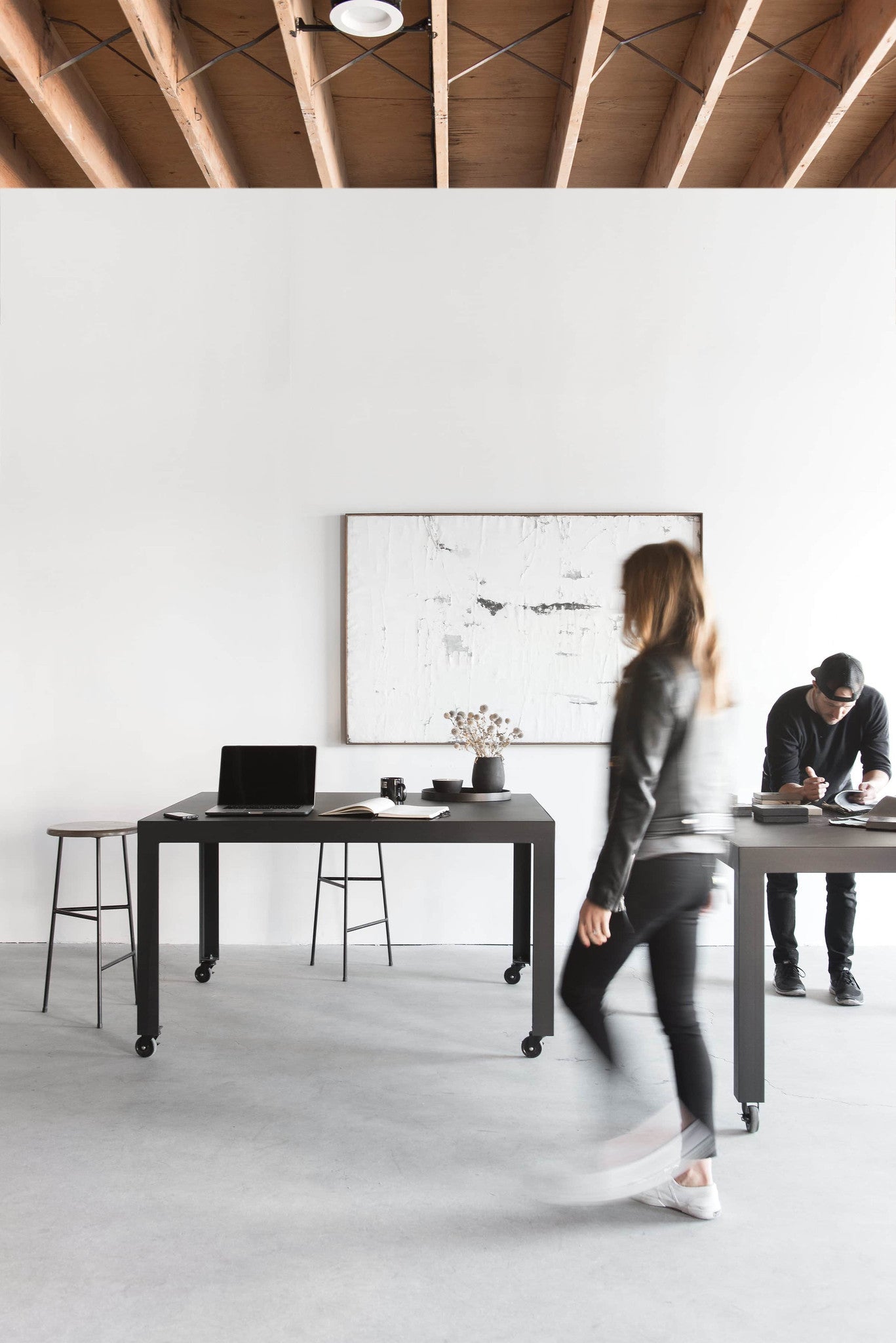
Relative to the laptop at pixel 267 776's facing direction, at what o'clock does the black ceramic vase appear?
The black ceramic vase is roughly at 9 o'clock from the laptop.

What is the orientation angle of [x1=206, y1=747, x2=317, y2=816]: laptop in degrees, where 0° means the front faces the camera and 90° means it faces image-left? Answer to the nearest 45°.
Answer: approximately 0°

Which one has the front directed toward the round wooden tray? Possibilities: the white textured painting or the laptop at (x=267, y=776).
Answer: the white textured painting

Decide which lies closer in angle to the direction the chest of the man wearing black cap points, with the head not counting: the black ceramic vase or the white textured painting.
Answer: the black ceramic vase

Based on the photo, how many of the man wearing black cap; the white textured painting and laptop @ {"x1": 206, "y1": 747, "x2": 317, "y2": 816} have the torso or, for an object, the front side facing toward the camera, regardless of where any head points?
3

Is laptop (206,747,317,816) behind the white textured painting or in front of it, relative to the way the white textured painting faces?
in front

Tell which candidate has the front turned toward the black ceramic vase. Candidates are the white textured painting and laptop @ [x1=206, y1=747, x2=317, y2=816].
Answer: the white textured painting

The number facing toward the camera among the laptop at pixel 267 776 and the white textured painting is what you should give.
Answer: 2

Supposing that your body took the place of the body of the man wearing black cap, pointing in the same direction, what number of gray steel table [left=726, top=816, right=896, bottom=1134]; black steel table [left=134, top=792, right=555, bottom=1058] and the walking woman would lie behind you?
0

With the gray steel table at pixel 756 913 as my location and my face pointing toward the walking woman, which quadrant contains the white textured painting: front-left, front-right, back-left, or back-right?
back-right

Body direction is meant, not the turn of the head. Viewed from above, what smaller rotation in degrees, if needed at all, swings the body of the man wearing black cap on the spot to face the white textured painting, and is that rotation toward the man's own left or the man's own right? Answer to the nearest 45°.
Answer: approximately 90° to the man's own right

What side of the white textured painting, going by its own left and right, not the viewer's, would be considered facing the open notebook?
front

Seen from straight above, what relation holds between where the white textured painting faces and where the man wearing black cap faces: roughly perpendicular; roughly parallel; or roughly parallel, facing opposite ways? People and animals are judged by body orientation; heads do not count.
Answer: roughly parallel

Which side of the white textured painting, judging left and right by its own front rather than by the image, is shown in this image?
front
